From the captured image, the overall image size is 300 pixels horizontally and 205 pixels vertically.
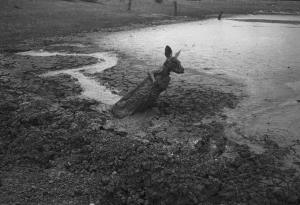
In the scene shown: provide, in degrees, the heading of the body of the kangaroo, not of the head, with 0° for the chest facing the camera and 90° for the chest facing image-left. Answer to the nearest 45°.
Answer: approximately 270°
